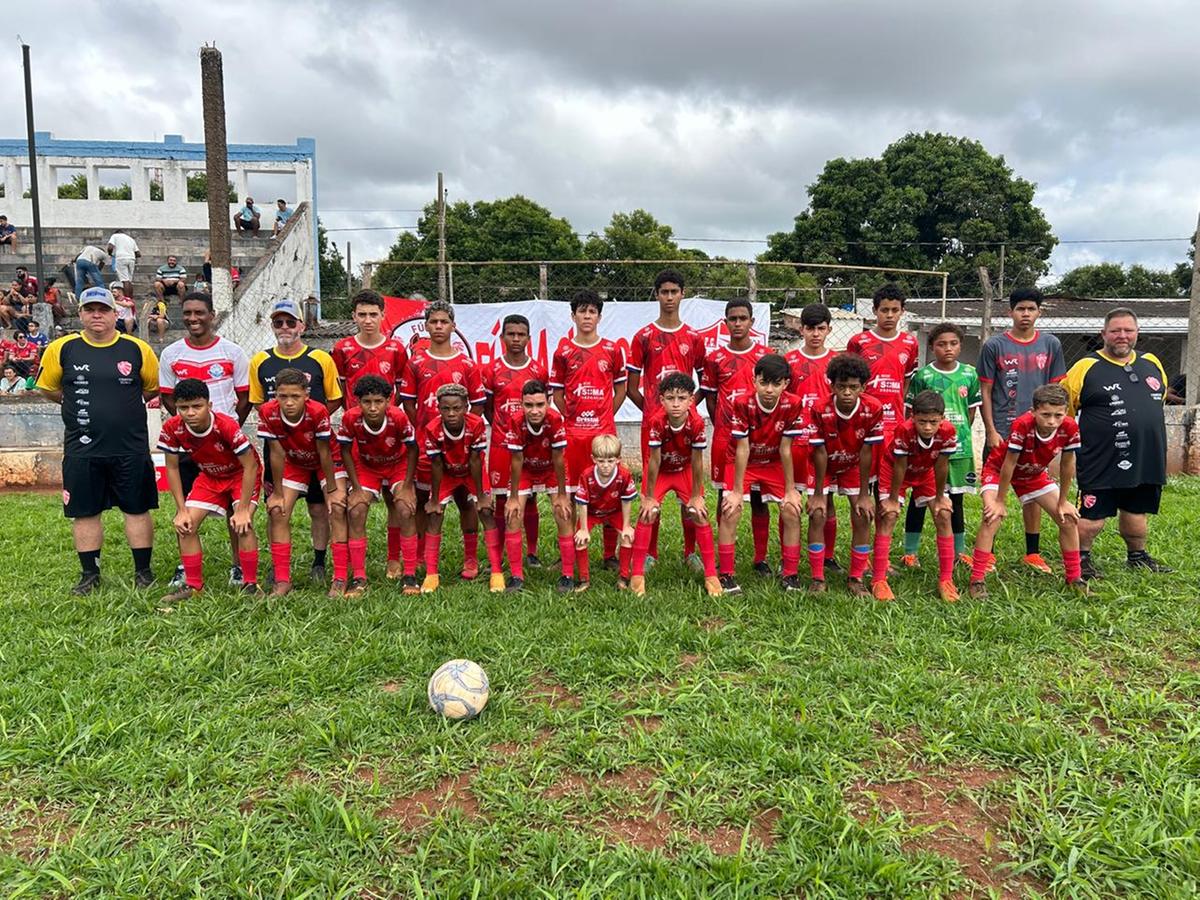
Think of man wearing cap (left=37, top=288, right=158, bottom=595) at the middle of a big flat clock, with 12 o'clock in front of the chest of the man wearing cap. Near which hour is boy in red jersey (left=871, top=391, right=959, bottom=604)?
The boy in red jersey is roughly at 10 o'clock from the man wearing cap.

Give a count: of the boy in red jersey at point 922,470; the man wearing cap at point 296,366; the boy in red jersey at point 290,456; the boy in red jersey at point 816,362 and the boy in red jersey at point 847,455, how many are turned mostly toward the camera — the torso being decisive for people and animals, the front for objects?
5

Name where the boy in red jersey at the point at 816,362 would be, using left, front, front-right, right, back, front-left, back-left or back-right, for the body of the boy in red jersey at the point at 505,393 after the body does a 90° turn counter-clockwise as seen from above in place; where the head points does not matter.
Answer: front

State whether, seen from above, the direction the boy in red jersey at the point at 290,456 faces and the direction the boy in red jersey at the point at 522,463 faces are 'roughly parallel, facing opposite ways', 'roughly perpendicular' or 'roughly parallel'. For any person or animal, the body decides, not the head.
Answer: roughly parallel

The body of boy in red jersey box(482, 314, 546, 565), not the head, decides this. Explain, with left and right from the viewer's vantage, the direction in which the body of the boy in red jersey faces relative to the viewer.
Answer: facing the viewer

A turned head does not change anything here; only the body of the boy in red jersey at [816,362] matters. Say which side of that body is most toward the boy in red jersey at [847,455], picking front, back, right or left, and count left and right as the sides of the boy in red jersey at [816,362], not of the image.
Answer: front

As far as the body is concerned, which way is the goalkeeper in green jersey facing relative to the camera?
toward the camera

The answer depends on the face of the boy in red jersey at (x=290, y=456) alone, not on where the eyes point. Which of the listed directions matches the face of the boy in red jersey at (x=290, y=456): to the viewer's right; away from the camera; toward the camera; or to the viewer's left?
toward the camera

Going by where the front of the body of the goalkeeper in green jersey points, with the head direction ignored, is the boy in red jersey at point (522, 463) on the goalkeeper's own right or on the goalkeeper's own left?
on the goalkeeper's own right

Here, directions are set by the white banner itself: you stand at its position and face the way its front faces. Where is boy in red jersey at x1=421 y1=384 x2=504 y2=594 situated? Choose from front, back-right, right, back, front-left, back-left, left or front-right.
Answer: front

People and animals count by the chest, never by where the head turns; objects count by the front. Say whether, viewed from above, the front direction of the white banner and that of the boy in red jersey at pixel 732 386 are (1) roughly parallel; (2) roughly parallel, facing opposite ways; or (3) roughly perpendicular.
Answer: roughly parallel

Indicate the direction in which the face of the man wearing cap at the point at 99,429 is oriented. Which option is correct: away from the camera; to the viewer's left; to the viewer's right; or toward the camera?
toward the camera

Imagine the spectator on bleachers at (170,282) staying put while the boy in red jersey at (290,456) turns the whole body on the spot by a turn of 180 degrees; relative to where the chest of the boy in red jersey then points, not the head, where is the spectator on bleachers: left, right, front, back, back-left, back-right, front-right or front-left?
front

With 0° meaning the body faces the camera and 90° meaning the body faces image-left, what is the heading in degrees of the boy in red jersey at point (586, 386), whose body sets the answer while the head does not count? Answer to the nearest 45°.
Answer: approximately 0°
